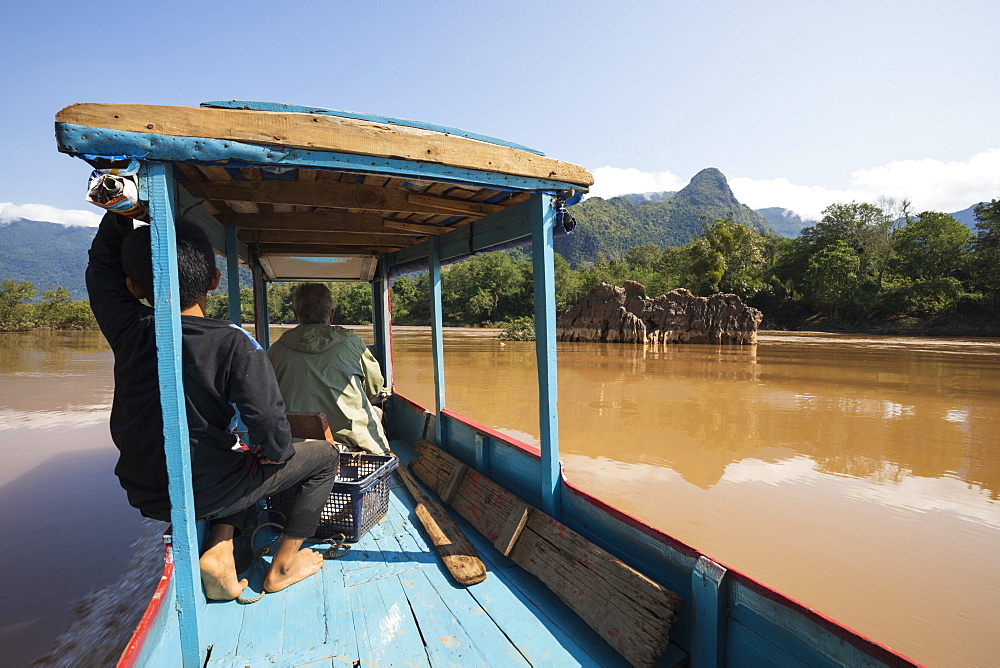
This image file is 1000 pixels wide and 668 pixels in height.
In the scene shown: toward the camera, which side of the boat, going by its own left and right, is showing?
back

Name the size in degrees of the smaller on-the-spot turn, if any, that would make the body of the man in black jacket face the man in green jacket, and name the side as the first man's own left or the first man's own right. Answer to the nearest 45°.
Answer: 0° — they already face them

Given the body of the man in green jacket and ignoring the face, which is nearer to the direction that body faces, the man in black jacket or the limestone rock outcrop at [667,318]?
the limestone rock outcrop

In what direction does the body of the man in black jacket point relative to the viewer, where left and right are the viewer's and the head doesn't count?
facing away from the viewer and to the right of the viewer

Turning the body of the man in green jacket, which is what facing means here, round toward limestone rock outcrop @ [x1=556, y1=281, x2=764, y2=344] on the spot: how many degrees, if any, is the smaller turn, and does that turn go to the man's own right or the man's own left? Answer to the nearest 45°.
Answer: approximately 45° to the man's own right

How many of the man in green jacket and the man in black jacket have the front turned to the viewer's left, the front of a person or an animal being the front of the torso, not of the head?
0

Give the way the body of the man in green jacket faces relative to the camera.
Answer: away from the camera

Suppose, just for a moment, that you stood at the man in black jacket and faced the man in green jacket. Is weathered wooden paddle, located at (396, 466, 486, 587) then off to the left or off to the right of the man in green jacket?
right

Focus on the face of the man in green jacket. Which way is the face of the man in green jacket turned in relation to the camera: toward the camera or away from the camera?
away from the camera

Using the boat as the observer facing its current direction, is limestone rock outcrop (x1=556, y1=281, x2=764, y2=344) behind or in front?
in front

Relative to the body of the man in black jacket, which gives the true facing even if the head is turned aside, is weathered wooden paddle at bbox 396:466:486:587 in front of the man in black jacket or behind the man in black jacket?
in front
